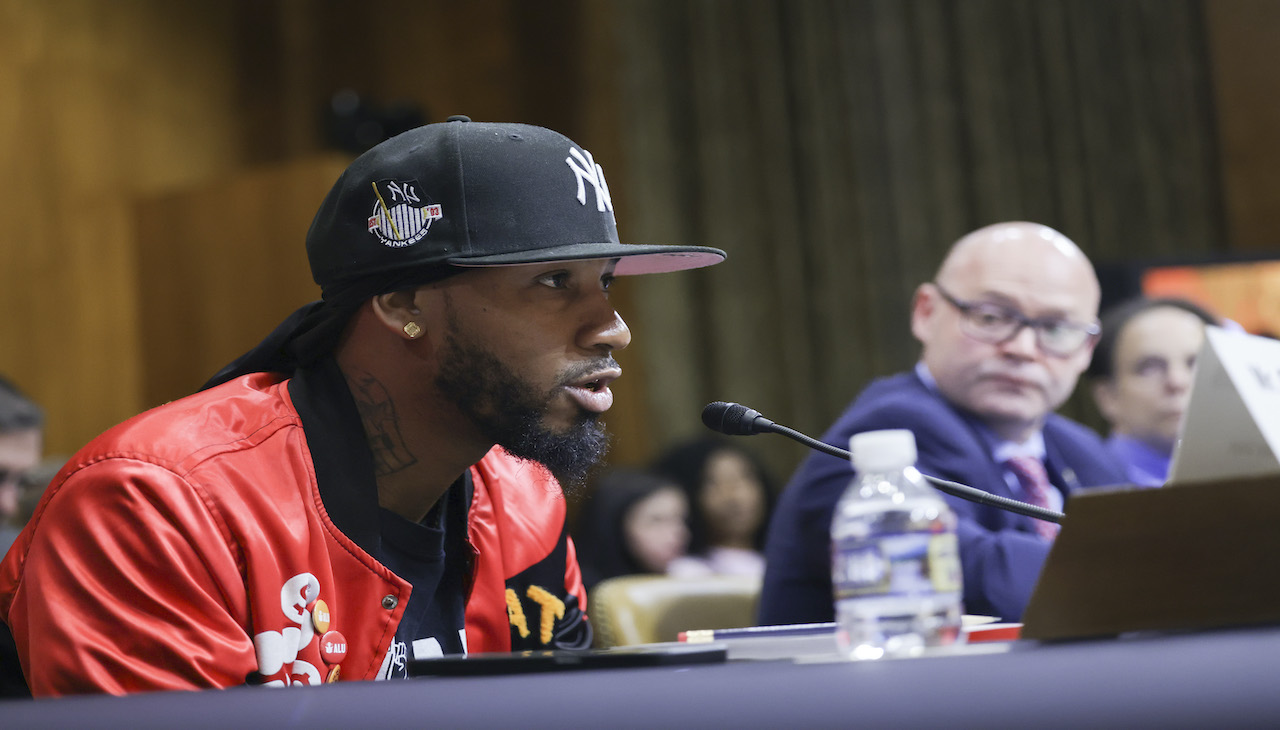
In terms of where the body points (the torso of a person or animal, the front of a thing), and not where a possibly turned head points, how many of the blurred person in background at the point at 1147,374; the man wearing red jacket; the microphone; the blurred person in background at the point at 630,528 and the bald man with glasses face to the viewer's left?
1

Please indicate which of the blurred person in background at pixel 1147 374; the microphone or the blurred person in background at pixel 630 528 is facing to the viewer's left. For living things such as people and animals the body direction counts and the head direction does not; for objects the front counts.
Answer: the microphone

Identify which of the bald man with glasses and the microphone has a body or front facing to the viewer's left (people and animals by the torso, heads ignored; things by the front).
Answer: the microphone

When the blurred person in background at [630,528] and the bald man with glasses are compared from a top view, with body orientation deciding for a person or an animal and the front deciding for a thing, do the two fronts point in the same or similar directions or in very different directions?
same or similar directions

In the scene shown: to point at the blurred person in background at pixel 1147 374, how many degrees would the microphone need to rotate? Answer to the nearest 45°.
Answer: approximately 90° to its right

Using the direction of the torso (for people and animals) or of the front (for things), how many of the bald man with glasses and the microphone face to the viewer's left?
1

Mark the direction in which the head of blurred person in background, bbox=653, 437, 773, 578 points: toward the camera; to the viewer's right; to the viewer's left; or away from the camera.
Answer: toward the camera

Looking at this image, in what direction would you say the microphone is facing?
to the viewer's left

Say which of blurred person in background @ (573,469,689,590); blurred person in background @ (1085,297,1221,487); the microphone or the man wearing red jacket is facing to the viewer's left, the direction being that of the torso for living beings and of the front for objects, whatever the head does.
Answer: the microphone

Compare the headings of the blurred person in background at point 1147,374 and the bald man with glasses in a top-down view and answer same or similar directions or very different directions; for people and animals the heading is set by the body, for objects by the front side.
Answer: same or similar directions

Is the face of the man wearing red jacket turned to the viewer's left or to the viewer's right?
to the viewer's right

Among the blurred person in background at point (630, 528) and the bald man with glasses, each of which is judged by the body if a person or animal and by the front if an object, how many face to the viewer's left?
0

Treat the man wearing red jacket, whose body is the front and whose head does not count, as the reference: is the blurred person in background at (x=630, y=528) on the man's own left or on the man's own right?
on the man's own left
